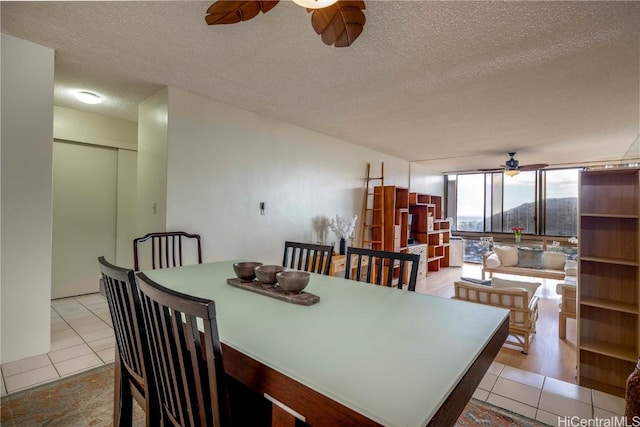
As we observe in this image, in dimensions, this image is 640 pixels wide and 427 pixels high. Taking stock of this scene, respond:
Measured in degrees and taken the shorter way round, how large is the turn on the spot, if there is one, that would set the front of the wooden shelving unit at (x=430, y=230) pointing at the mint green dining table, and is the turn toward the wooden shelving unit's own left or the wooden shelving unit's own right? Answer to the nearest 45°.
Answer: approximately 45° to the wooden shelving unit's own right

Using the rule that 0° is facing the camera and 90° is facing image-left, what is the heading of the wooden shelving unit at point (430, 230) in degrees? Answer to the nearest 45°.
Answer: approximately 315°

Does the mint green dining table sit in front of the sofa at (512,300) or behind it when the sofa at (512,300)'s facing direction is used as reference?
behind

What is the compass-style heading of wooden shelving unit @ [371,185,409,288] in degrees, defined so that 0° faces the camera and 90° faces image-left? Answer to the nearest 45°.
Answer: approximately 315°

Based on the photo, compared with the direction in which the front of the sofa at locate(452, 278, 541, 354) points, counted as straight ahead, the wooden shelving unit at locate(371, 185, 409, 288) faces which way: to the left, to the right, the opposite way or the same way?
to the right

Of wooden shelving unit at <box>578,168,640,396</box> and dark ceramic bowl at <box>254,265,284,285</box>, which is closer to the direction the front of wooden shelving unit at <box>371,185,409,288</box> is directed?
the wooden shelving unit

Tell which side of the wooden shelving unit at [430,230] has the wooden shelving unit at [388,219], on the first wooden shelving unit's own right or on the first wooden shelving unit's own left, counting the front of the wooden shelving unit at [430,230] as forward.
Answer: on the first wooden shelving unit's own right

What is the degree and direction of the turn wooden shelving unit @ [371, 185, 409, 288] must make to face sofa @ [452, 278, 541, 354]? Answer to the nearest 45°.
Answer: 0° — it already faces it
